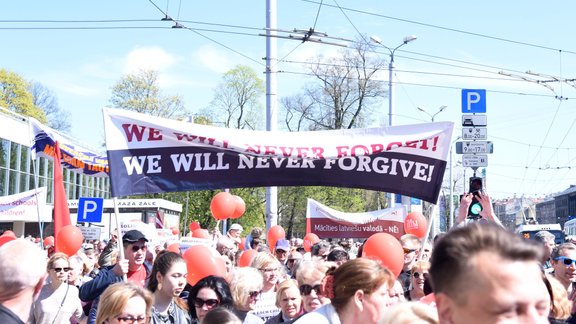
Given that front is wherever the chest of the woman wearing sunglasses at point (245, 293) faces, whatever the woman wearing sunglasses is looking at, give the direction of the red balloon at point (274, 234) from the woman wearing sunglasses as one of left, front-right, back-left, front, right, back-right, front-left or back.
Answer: back-left

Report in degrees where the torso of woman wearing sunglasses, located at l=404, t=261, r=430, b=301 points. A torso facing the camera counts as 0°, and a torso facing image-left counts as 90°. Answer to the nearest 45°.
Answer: approximately 315°

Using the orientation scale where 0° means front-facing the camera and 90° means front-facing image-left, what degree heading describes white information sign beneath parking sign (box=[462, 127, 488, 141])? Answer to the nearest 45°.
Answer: approximately 0°

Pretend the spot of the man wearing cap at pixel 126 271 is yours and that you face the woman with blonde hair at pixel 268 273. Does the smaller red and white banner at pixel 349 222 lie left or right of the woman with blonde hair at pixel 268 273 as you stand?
left

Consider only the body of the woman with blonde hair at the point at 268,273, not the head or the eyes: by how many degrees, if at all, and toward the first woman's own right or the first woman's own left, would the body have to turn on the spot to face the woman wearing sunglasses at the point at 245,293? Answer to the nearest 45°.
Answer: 0° — they already face them

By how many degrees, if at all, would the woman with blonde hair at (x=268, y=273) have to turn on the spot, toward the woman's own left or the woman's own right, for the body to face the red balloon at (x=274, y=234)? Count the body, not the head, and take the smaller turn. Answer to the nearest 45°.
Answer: approximately 180°

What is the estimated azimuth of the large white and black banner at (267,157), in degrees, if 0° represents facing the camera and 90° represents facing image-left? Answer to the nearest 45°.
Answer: approximately 0°

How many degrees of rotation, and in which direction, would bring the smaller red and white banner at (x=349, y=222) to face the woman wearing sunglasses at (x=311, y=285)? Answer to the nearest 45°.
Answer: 0° — it already faces them

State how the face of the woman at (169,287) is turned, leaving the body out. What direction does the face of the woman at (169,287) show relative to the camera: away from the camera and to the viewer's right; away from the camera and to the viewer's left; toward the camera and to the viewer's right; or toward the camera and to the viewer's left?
toward the camera and to the viewer's right
